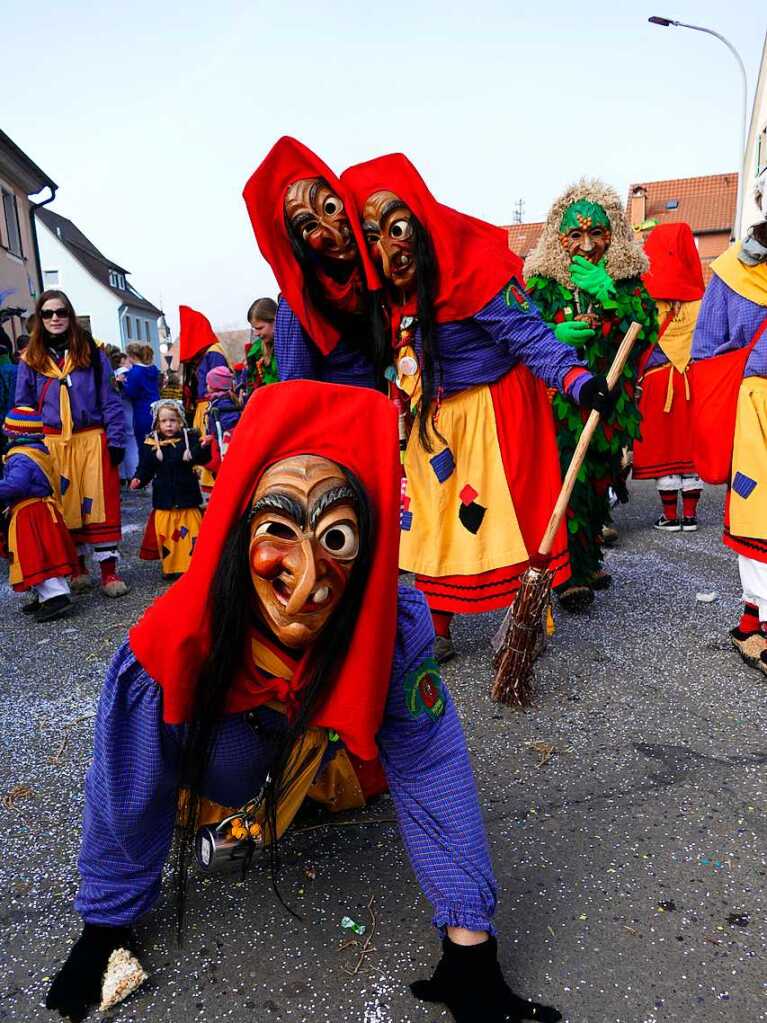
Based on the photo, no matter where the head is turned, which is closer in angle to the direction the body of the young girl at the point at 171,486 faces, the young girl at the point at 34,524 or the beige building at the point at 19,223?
the young girl

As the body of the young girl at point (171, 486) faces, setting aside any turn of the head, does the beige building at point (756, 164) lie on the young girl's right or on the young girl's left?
on the young girl's left

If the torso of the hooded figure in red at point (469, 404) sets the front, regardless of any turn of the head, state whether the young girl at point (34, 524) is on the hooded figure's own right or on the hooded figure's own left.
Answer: on the hooded figure's own right

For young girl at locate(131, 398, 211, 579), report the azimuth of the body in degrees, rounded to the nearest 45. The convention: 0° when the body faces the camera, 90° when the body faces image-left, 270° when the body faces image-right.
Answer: approximately 0°

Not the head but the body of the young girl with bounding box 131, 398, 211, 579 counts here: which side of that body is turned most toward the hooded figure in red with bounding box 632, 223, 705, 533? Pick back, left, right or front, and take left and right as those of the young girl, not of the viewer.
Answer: left

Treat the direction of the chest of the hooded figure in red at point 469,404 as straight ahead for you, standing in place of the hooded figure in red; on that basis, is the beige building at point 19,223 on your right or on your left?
on your right

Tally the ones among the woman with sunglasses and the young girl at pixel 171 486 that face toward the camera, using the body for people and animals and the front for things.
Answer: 2

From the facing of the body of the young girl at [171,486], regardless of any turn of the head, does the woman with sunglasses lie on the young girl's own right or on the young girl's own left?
on the young girl's own right

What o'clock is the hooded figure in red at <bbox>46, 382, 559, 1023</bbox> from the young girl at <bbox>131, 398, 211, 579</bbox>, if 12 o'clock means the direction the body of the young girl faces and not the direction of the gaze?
The hooded figure in red is roughly at 12 o'clock from the young girl.
